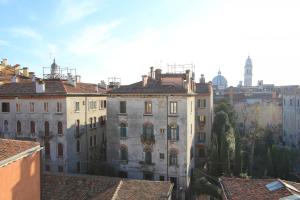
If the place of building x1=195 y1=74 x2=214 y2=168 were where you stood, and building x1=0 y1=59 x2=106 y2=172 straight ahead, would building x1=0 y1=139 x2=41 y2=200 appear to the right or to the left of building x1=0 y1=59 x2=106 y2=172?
left

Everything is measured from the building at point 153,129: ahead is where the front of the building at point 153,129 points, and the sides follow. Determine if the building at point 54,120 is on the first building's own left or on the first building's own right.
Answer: on the first building's own right

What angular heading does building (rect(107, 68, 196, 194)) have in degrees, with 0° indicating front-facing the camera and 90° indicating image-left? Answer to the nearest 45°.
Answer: approximately 0°

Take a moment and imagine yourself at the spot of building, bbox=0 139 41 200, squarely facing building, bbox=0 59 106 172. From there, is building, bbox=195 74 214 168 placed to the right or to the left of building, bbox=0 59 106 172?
right
